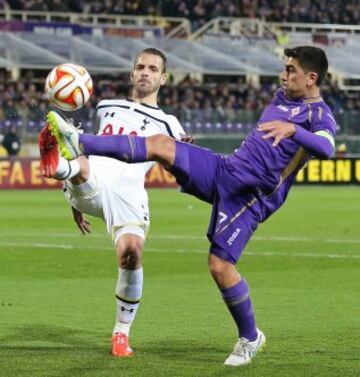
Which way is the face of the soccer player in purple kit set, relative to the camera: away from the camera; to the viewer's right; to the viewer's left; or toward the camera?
to the viewer's left

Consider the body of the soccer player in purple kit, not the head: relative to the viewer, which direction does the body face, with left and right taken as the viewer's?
facing the viewer and to the left of the viewer

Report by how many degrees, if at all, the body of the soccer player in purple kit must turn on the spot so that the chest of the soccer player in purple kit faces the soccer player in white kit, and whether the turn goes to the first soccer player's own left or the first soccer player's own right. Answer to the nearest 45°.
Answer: approximately 90° to the first soccer player's own right

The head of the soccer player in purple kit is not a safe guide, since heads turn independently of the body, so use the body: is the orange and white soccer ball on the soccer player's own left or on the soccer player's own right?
on the soccer player's own right
